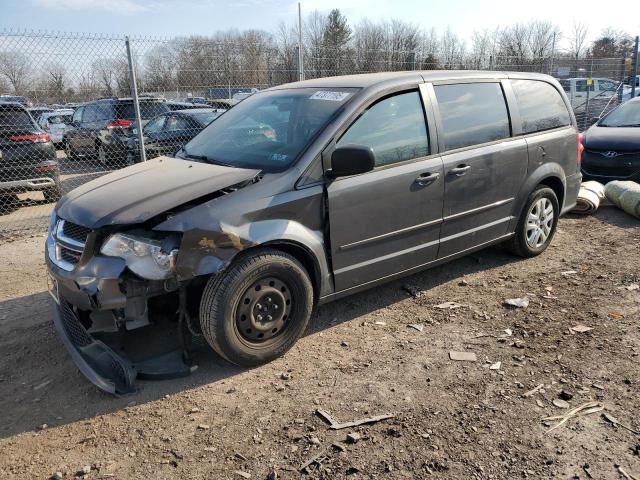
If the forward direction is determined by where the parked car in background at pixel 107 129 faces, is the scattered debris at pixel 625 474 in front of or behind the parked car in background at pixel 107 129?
behind

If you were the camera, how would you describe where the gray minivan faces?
facing the viewer and to the left of the viewer

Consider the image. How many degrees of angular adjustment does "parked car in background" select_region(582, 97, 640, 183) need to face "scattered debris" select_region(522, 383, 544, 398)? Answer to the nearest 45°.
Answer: approximately 45° to its left

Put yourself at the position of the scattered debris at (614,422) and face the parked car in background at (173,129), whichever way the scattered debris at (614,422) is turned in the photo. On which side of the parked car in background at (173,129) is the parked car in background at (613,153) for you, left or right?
right

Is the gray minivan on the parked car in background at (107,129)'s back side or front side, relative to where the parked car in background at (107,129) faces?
on the back side

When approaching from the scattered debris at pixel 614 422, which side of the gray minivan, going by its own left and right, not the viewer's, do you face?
left

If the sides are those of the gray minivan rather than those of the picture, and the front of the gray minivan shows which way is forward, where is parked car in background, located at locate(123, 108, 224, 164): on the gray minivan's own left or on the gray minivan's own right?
on the gray minivan's own right

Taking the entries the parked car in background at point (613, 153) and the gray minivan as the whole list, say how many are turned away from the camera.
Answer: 0

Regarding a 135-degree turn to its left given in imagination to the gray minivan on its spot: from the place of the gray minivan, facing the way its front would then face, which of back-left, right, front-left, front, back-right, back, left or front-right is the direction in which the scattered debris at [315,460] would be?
right
